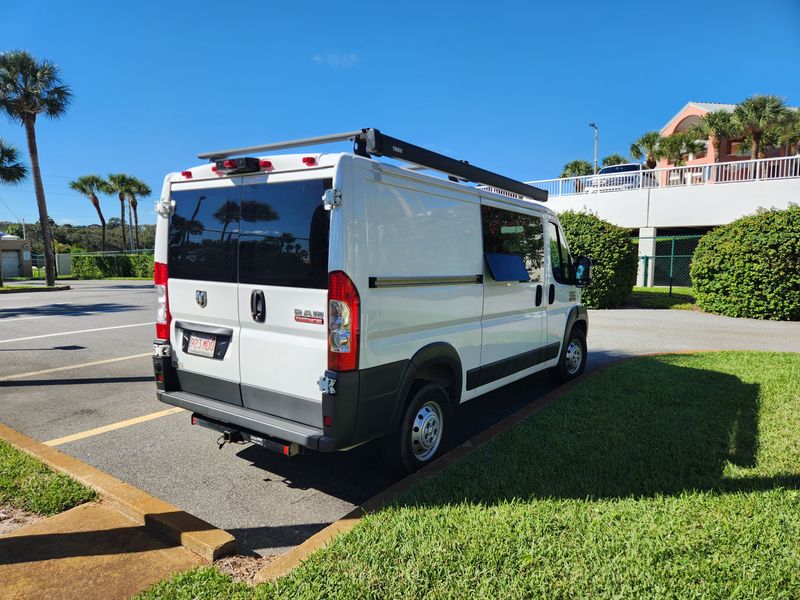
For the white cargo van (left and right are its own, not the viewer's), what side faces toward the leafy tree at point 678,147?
front

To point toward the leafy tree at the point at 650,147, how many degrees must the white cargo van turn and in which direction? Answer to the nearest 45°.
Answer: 0° — it already faces it

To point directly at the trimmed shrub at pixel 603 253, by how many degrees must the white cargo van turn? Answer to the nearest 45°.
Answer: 0° — it already faces it

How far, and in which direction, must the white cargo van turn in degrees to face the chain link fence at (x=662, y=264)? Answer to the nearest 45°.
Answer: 0° — it already faces it

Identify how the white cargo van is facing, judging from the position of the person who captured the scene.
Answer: facing away from the viewer and to the right of the viewer

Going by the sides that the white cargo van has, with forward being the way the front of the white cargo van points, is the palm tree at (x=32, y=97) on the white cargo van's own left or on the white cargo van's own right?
on the white cargo van's own left

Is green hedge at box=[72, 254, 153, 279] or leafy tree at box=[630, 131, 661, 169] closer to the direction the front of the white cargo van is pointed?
the leafy tree

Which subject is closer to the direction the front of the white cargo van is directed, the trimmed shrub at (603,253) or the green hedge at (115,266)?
the trimmed shrub

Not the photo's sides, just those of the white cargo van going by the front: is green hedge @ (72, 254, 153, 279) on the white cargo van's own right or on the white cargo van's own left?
on the white cargo van's own left

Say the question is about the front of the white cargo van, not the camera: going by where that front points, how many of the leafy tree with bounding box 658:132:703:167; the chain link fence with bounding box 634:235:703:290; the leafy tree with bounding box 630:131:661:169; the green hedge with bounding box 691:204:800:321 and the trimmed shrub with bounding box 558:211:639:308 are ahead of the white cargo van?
5

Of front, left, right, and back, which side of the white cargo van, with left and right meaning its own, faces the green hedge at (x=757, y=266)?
front
